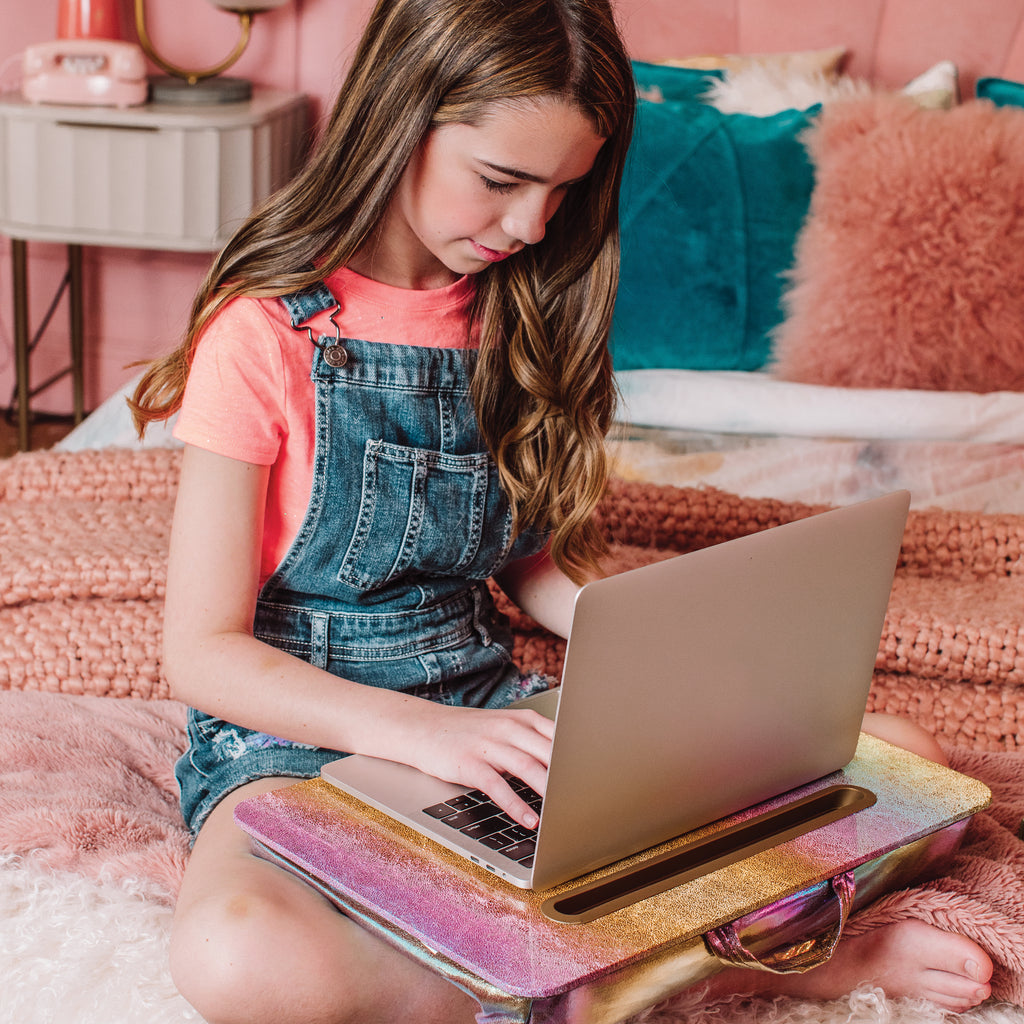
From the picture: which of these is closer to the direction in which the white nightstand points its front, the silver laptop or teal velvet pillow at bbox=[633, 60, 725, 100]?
the silver laptop

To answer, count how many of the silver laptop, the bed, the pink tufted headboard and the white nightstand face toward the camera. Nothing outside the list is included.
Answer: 3

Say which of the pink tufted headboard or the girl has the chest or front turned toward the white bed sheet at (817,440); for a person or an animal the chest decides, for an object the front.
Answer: the pink tufted headboard

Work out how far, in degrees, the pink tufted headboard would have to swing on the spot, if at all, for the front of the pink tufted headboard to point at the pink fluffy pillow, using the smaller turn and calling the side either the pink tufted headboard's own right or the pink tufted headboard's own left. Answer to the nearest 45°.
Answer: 0° — it already faces it

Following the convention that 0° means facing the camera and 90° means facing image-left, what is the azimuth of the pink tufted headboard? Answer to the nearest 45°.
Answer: approximately 0°
